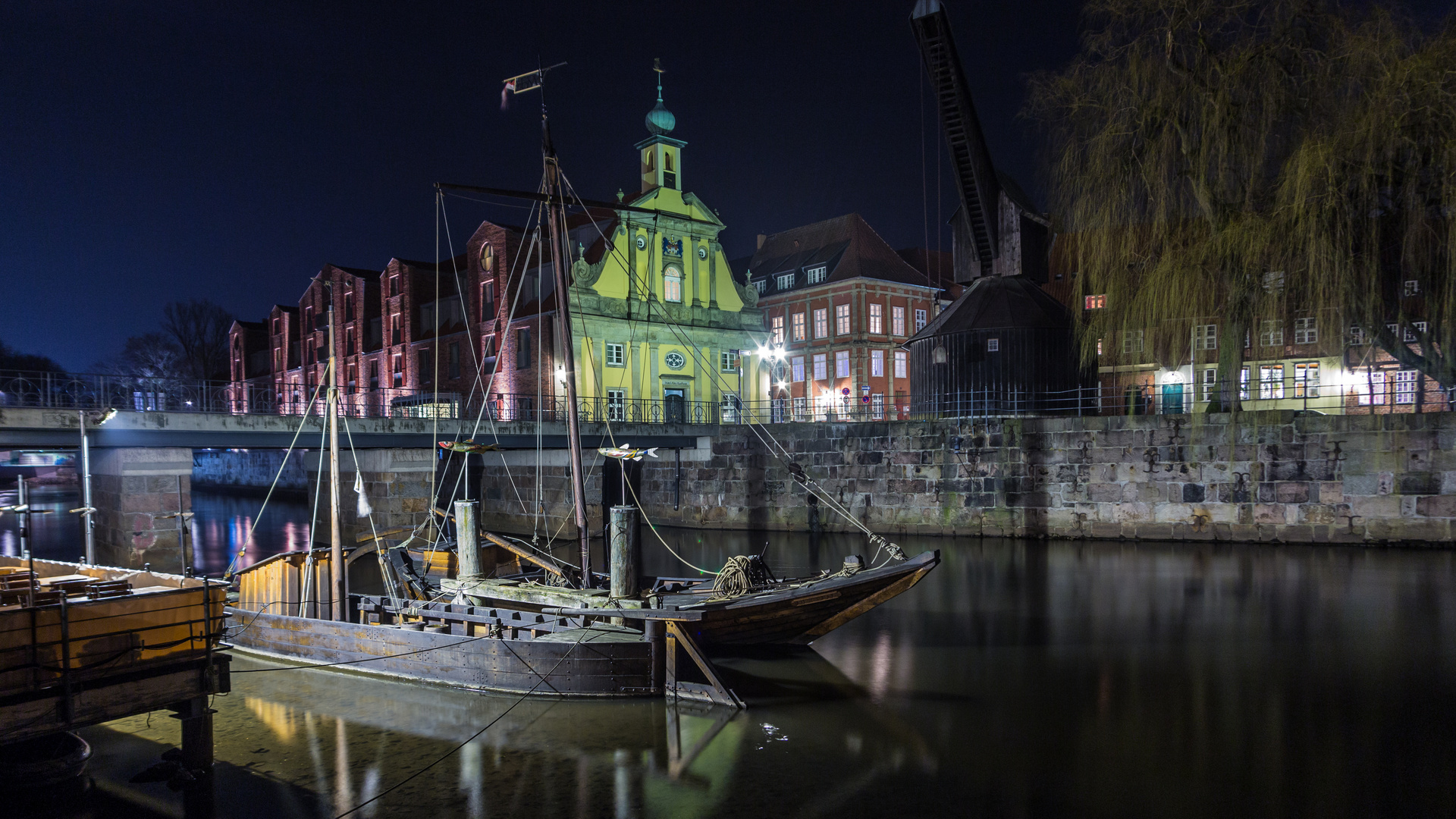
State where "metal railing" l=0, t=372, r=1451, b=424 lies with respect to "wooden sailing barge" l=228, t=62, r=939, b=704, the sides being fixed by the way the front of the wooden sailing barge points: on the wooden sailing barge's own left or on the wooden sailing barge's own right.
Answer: on the wooden sailing barge's own left

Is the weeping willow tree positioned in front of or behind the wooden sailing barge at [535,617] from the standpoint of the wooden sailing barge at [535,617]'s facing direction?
in front

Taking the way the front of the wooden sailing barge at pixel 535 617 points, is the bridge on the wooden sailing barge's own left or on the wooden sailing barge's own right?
on the wooden sailing barge's own left

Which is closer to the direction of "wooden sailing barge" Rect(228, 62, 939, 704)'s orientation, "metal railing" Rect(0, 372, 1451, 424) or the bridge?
the metal railing

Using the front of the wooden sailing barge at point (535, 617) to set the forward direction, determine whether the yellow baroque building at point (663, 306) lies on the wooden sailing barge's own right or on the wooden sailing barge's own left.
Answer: on the wooden sailing barge's own left

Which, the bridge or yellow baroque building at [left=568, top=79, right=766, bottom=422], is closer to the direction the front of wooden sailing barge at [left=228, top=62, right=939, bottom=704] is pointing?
the yellow baroque building

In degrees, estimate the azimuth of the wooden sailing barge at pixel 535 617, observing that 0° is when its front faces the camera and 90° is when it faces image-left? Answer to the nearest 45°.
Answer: approximately 270°
